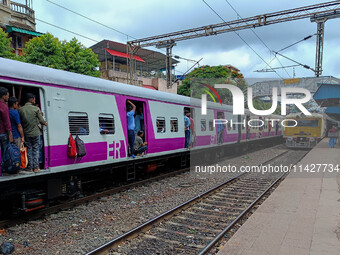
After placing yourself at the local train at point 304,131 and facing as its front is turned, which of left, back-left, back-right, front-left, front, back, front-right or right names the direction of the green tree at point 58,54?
front-right

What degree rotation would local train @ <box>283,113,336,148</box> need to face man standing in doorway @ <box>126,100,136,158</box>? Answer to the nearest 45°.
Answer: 0° — it already faces them

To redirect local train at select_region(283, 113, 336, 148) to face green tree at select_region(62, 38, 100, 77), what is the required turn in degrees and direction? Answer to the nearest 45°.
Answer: approximately 45° to its right

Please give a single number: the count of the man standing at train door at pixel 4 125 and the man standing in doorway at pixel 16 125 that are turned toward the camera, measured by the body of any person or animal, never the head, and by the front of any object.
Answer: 0

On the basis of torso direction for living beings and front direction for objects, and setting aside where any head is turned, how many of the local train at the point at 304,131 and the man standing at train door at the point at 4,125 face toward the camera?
1

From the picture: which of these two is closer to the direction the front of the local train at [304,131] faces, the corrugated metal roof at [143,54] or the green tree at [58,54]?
the green tree

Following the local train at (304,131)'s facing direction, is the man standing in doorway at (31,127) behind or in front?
in front
